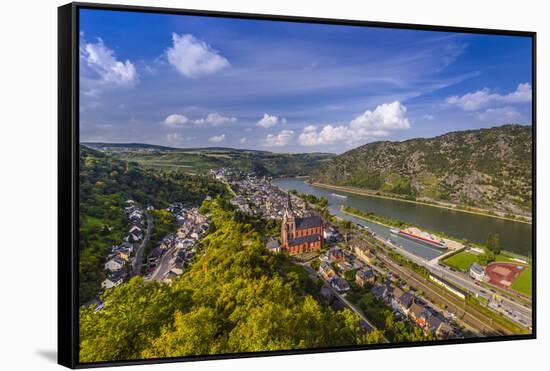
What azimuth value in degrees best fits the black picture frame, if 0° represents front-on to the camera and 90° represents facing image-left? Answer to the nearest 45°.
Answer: approximately 315°
